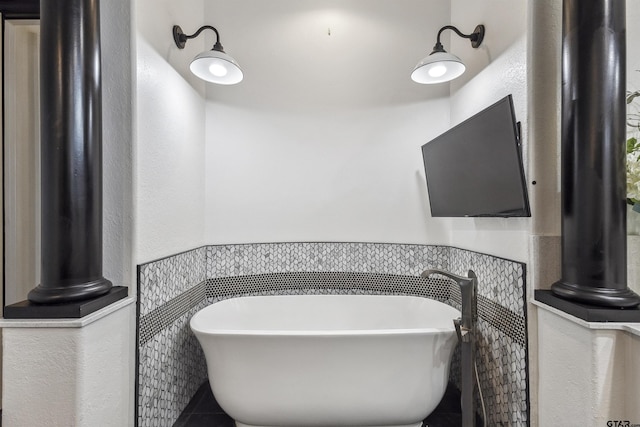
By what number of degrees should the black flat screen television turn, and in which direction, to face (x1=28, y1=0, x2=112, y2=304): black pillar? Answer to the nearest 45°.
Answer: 0° — it already faces it

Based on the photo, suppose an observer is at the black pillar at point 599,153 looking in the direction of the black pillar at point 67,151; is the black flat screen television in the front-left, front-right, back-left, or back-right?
front-right

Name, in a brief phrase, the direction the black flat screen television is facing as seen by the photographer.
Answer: facing the viewer and to the left of the viewer
